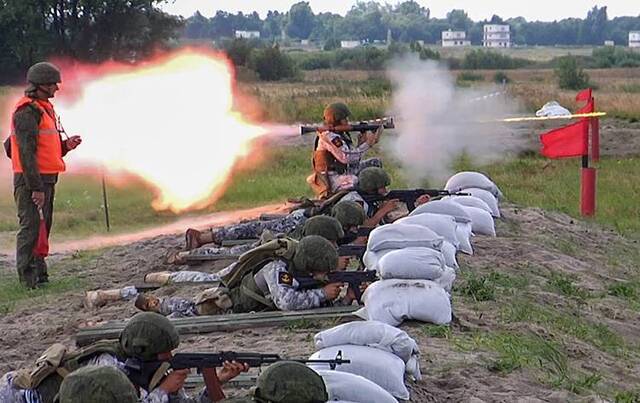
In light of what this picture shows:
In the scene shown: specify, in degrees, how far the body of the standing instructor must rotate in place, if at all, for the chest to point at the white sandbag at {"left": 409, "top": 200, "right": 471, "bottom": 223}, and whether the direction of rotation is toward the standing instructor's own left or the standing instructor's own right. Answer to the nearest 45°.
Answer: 0° — they already face it

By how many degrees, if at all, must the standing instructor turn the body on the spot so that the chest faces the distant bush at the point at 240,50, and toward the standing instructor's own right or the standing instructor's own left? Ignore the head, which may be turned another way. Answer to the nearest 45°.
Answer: approximately 90° to the standing instructor's own left

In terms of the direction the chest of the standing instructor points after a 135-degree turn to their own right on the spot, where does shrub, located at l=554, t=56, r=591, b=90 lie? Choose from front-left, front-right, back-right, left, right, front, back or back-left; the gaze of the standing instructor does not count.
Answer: back

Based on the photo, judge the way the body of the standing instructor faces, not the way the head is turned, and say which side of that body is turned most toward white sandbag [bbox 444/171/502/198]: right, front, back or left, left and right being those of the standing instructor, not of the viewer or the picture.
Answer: front

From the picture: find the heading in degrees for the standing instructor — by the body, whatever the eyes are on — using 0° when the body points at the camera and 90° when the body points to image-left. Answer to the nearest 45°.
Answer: approximately 270°

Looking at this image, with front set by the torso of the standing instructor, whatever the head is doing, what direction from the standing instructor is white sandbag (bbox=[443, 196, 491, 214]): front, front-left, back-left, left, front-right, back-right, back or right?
front

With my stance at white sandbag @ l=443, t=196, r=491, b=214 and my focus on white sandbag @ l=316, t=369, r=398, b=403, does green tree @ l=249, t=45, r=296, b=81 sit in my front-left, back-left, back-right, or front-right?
back-right

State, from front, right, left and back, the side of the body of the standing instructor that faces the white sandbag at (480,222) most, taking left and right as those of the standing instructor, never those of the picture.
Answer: front

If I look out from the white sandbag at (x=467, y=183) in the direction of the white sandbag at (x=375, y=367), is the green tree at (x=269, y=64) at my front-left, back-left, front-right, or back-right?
back-right

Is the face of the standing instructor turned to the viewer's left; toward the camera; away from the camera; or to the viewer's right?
to the viewer's right
